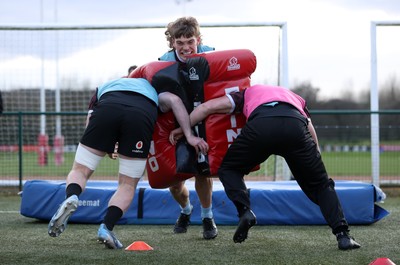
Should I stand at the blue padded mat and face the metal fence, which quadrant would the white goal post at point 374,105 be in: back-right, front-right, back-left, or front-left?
front-right
